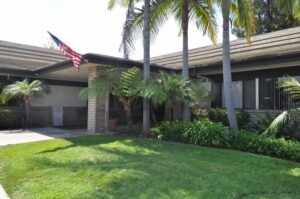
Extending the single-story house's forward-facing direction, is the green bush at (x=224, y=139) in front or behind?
in front

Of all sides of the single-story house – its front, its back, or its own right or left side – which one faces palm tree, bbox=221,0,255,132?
front

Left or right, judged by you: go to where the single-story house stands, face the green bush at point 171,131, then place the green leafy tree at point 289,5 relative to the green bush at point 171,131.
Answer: left

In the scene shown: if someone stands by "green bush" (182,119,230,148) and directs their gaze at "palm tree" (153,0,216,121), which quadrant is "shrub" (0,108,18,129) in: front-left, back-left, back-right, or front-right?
front-left

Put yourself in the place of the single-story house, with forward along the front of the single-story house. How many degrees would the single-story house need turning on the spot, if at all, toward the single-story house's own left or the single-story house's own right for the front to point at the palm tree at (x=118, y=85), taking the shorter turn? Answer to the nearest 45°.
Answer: approximately 45° to the single-story house's own right

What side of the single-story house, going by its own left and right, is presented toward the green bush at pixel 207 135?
front

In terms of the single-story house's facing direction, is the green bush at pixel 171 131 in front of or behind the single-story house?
in front

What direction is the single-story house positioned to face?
toward the camera

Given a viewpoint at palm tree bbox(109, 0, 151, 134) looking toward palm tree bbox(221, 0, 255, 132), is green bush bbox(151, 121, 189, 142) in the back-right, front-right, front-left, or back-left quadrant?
front-right
